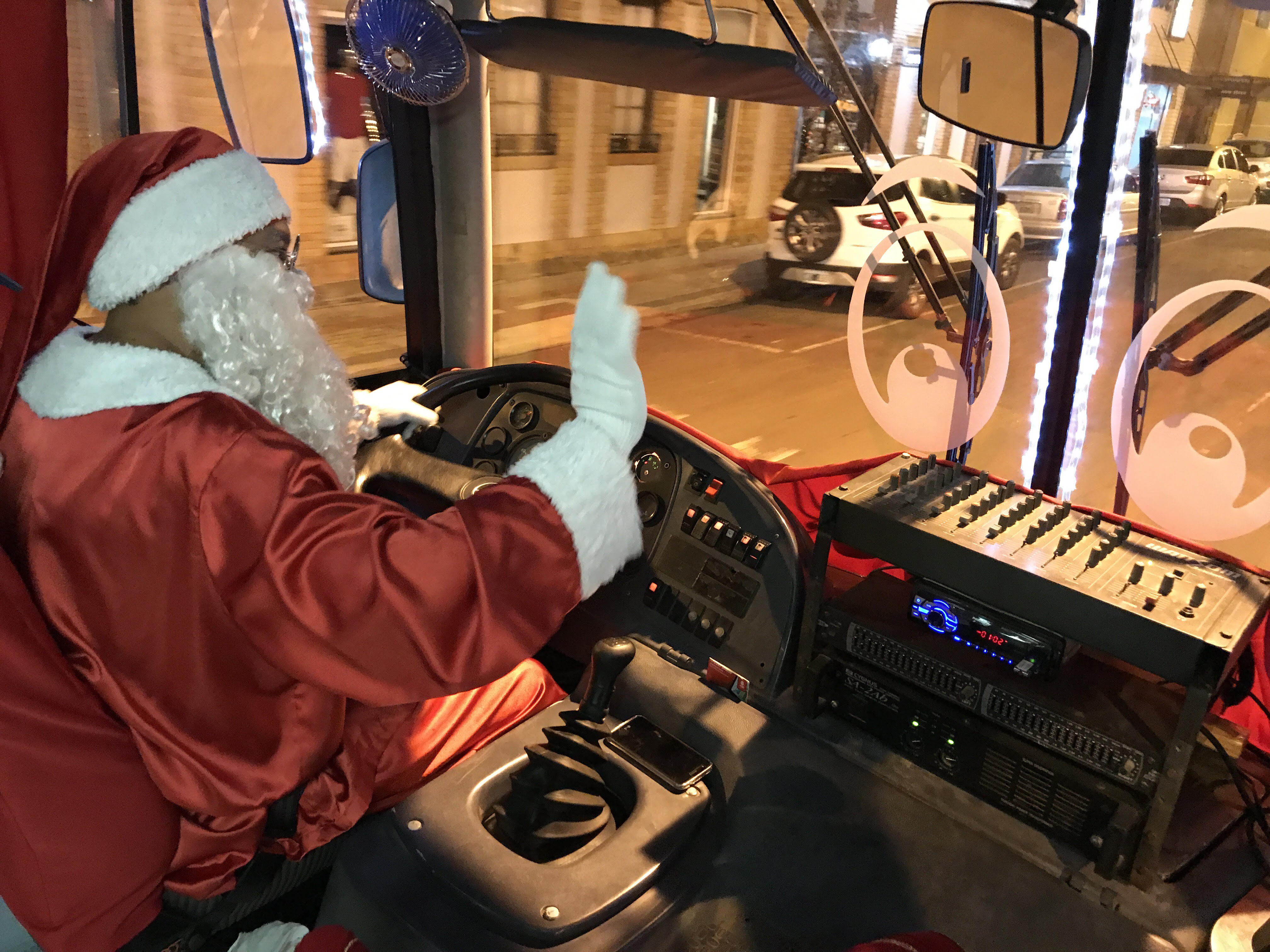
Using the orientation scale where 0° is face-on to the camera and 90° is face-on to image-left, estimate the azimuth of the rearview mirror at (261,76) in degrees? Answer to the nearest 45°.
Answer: approximately 0°

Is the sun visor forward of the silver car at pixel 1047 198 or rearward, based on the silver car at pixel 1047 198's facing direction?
rearward

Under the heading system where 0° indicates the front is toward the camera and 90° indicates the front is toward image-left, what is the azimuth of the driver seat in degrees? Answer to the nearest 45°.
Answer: approximately 225°

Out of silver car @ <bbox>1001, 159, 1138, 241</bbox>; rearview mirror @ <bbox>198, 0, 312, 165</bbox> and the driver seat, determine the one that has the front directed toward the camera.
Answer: the rearview mirror

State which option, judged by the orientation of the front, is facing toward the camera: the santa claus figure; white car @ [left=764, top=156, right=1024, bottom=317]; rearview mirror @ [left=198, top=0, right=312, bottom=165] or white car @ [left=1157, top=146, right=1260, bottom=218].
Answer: the rearview mirror

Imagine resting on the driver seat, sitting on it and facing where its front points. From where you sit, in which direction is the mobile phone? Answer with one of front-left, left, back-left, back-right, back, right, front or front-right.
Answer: front-right

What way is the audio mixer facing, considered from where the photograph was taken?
facing the viewer and to the left of the viewer

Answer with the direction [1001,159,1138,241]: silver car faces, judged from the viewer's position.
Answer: facing away from the viewer and to the right of the viewer

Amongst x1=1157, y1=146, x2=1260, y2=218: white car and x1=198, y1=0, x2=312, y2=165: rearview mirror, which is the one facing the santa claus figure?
the rearview mirror

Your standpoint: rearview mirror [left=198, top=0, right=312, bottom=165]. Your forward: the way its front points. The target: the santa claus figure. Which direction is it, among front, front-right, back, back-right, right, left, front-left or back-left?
front

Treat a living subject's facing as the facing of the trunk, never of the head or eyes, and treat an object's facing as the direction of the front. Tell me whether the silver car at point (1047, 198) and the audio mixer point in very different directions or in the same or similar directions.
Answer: very different directions

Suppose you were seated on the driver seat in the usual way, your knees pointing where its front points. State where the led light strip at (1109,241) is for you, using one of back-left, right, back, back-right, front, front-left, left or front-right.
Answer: front-right

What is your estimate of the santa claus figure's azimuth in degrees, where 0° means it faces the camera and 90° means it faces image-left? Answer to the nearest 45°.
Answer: approximately 225°

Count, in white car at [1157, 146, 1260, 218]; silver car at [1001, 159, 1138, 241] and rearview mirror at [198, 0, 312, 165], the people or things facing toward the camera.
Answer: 1

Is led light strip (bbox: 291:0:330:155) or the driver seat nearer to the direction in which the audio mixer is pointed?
the driver seat

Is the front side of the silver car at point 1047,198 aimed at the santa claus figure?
no

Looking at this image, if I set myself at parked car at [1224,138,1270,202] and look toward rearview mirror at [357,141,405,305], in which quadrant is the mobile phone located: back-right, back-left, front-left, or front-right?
front-left
